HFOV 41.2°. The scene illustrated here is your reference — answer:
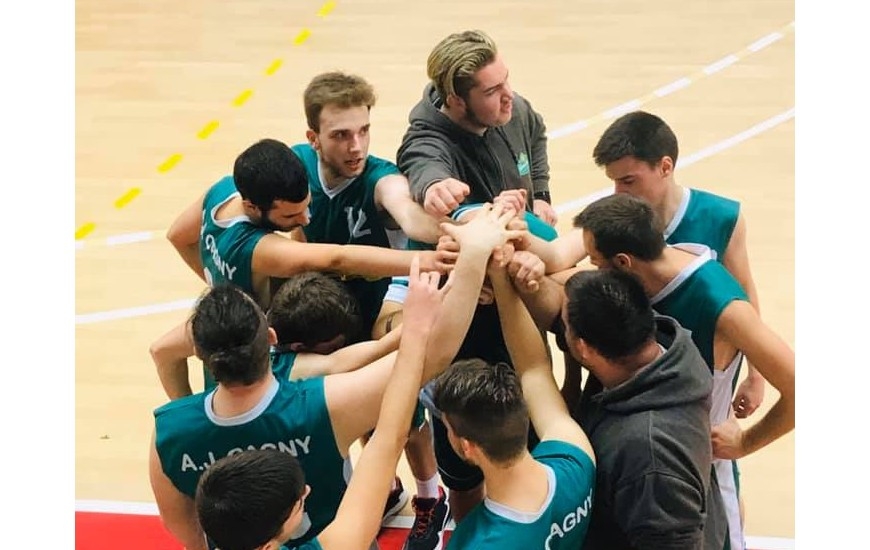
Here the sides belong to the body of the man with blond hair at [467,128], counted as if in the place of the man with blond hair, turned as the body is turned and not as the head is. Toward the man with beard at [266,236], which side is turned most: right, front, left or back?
right

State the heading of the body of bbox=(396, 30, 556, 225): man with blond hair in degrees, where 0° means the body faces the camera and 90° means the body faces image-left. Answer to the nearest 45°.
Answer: approximately 315°
